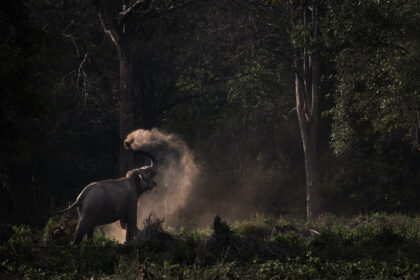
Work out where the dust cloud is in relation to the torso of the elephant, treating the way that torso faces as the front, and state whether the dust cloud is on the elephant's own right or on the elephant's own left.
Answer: on the elephant's own left

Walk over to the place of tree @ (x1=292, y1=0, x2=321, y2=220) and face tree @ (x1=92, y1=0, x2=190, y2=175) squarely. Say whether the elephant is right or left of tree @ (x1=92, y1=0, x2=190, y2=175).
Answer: left

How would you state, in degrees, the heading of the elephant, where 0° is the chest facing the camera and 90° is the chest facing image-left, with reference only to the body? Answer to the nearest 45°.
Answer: approximately 270°

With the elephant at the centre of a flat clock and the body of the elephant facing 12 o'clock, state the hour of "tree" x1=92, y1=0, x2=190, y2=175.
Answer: The tree is roughly at 9 o'clock from the elephant.

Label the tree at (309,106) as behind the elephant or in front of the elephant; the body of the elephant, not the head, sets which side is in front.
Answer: in front
